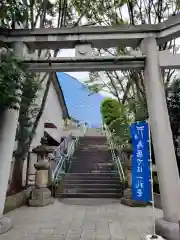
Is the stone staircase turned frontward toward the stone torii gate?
yes

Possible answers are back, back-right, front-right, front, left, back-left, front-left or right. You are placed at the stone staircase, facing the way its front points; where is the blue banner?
front

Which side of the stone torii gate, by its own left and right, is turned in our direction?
front

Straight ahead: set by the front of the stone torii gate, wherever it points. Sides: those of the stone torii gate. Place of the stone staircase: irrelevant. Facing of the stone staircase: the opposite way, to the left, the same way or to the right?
the same way

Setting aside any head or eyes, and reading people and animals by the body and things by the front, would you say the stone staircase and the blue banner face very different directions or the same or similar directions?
same or similar directions

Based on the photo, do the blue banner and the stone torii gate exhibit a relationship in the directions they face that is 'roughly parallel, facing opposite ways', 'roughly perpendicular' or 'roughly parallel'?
roughly parallel

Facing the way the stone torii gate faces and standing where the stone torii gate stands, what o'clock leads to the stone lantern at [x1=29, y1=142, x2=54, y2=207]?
The stone lantern is roughly at 5 o'clock from the stone torii gate.

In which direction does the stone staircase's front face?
toward the camera

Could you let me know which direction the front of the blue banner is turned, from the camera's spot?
facing the viewer

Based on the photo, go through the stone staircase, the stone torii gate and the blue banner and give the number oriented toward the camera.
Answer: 3

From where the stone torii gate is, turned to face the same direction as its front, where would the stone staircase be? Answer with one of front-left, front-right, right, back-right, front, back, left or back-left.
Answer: back

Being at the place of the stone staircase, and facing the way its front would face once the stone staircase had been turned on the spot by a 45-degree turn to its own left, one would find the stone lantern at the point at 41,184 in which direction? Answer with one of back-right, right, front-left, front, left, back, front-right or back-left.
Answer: right

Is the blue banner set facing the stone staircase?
no
